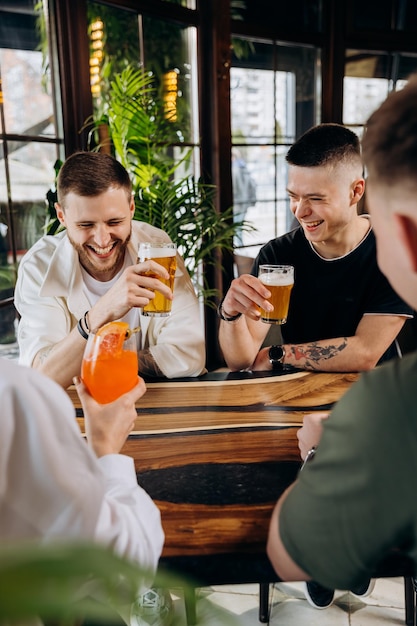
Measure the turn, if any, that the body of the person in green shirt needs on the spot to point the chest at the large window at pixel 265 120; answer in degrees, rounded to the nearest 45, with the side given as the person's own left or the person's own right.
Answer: approximately 45° to the person's own right

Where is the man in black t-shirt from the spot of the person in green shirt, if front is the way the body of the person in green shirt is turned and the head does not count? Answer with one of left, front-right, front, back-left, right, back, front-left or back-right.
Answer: front-right

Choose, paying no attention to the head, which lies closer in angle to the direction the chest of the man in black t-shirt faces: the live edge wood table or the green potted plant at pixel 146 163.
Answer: the live edge wood table

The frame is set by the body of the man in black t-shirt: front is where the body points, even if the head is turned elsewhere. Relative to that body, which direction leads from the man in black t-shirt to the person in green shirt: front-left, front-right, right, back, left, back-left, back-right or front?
front-left

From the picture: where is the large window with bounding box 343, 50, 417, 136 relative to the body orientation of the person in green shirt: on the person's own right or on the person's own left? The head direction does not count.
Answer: on the person's own right

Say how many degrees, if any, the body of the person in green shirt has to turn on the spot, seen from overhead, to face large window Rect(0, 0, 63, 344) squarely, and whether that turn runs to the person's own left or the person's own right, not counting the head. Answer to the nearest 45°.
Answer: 0° — they already face it

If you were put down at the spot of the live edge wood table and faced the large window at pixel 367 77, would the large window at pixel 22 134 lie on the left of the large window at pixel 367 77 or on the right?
left

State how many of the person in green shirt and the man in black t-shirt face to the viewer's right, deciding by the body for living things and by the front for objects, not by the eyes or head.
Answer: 0

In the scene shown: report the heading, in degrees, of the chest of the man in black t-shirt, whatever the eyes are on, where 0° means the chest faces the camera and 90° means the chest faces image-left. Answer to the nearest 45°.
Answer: approximately 45°

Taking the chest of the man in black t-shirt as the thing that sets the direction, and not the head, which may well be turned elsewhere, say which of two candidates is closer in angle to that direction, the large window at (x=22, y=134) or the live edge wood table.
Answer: the live edge wood table

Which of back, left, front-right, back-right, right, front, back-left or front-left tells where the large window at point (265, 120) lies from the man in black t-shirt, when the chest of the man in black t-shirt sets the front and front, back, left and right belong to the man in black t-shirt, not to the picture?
back-right

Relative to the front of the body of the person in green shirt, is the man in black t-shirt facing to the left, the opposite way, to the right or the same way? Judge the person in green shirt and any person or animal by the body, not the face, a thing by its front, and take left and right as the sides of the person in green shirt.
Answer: the opposite way

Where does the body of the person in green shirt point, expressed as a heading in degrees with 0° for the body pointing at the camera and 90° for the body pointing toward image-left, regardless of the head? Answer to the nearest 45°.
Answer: approximately 135°
